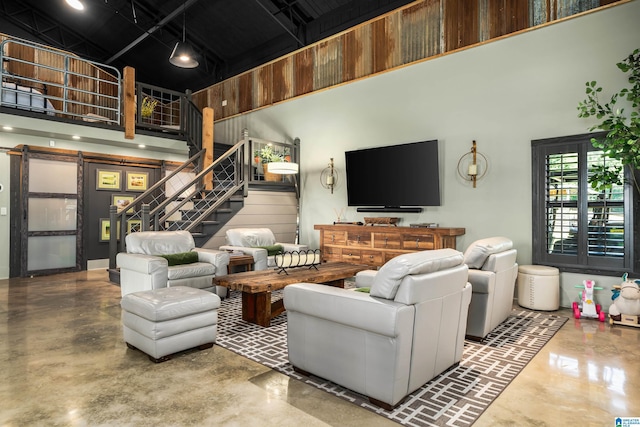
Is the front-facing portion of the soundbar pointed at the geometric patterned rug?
yes

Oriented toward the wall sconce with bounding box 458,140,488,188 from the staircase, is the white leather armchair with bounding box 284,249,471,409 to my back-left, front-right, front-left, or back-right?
front-right

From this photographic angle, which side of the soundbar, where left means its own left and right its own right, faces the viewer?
front

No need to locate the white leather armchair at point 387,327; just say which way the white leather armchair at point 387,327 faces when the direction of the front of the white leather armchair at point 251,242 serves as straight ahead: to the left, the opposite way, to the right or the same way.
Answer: the opposite way

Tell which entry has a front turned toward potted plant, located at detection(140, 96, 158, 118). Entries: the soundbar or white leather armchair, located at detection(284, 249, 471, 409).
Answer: the white leather armchair

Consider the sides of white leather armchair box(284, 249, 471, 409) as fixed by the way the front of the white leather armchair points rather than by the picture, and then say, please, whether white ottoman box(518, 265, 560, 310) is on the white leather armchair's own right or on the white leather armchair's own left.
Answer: on the white leather armchair's own right

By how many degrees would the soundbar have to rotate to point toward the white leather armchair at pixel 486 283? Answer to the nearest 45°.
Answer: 0° — it already faces it

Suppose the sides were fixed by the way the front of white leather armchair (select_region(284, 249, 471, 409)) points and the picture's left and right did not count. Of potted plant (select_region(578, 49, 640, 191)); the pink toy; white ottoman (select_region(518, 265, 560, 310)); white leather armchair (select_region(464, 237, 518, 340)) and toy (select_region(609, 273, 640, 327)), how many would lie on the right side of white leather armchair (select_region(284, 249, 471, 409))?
5

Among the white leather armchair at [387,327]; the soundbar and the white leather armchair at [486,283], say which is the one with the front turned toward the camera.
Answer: the soundbar

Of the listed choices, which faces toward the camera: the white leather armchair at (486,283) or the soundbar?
the soundbar

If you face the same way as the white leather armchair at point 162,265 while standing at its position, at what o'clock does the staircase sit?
The staircase is roughly at 8 o'clock from the white leather armchair.

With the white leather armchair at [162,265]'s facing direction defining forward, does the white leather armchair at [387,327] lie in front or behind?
in front

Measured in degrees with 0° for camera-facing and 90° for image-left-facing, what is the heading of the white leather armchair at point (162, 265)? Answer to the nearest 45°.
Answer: approximately 315°

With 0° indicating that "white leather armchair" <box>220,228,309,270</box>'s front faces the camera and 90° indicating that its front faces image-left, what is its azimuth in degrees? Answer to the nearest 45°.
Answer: approximately 315°

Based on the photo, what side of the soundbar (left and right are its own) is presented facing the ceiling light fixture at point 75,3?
right

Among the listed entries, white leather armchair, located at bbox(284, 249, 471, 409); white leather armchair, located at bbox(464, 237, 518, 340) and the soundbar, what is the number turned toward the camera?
1

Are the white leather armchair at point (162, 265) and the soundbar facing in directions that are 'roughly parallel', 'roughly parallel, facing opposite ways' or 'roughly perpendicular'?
roughly perpendicular

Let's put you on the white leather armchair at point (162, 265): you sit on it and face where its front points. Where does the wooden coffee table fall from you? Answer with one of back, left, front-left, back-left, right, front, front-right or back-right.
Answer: front

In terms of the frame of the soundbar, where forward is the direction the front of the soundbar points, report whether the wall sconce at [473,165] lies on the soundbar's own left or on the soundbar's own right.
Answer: on the soundbar's own left
